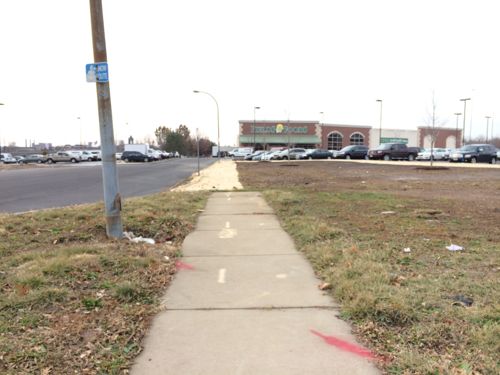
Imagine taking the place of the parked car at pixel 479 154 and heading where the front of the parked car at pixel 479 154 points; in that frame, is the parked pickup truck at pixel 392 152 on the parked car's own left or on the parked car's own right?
on the parked car's own right

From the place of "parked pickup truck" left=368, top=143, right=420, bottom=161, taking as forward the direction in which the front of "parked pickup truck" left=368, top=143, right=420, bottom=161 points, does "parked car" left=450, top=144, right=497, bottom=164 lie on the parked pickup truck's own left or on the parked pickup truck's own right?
on the parked pickup truck's own left

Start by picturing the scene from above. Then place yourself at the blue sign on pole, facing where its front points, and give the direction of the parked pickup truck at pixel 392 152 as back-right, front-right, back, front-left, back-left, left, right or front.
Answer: back-left

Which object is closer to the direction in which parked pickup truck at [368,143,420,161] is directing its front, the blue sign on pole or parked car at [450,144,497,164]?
the blue sign on pole
